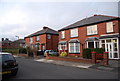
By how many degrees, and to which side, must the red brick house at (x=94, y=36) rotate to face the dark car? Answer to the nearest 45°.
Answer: approximately 45° to its left

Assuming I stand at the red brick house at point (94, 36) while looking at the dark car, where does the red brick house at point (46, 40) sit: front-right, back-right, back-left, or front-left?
back-right

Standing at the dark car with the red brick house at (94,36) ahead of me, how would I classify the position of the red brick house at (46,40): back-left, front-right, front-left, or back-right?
front-left

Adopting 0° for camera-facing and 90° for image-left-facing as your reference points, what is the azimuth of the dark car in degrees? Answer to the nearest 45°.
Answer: approximately 180°

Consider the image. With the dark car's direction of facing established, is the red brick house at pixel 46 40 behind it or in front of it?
in front

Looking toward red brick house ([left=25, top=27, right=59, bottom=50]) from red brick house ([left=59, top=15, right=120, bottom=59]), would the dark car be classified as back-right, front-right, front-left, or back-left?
back-left

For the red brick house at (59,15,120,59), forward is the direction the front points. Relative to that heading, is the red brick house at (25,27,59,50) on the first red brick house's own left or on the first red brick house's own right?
on the first red brick house's own right

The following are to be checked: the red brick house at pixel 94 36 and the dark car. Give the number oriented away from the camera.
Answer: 1

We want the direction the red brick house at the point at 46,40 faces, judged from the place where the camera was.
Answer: facing the viewer and to the left of the viewer

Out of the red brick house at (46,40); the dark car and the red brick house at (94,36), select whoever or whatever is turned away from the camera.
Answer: the dark car

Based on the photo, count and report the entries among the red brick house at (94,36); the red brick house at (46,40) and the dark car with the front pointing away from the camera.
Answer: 1
